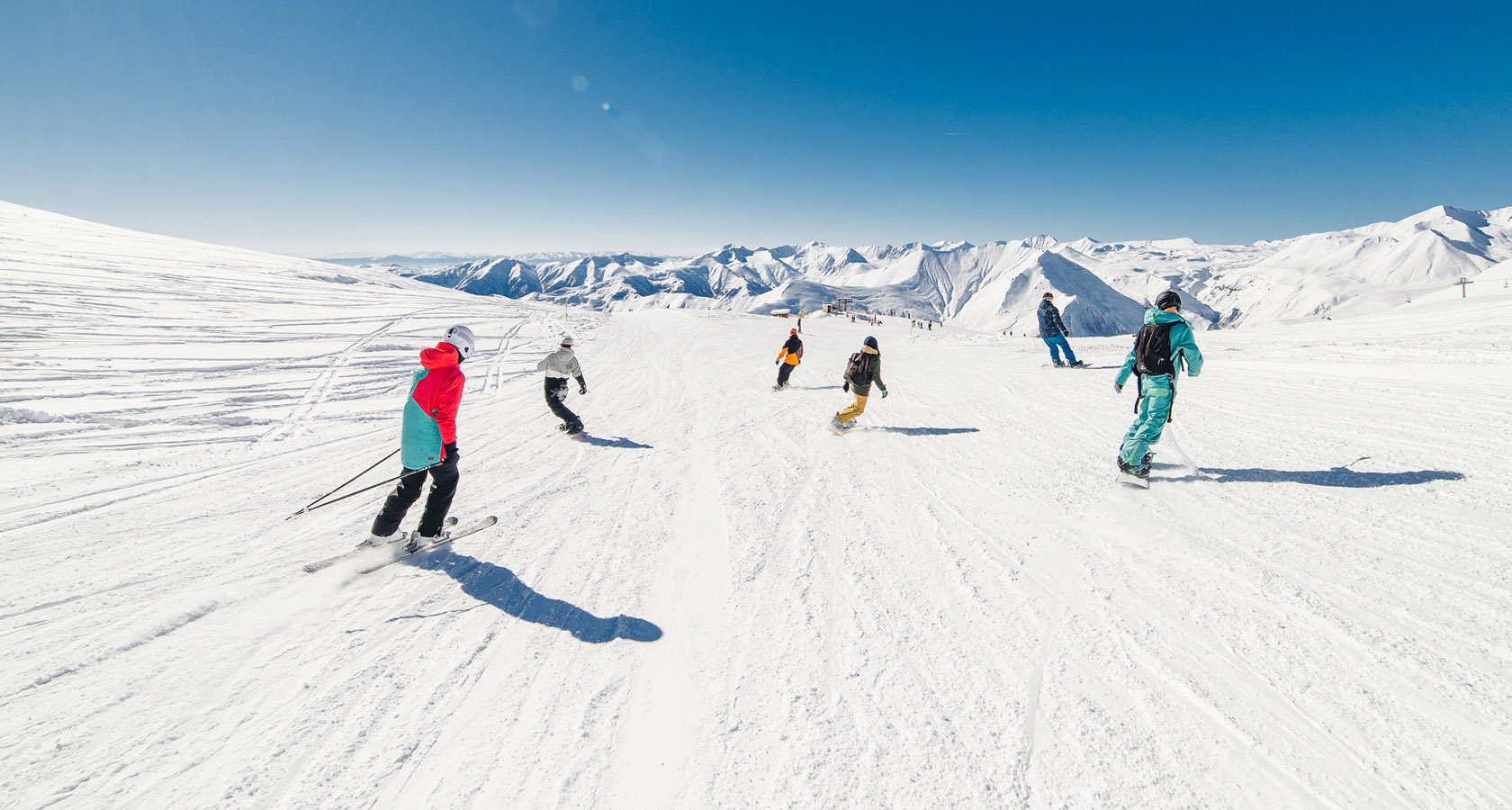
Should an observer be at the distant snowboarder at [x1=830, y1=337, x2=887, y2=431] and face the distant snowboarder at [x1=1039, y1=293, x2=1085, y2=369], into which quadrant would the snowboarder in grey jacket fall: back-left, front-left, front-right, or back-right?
back-left

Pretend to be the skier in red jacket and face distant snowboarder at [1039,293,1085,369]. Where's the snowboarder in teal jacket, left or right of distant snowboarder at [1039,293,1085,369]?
right

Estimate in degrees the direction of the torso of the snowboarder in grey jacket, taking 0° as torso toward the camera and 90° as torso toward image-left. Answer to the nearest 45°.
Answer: approximately 180°

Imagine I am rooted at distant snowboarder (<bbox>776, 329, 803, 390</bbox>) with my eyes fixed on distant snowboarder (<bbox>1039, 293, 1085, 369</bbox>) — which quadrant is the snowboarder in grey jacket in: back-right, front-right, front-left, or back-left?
back-right

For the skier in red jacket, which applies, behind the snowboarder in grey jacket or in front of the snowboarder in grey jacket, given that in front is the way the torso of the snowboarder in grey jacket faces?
behind

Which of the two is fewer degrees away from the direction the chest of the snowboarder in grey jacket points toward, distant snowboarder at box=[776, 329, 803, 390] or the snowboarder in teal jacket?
the distant snowboarder

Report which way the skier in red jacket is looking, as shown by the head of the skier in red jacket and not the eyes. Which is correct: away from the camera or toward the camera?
away from the camera

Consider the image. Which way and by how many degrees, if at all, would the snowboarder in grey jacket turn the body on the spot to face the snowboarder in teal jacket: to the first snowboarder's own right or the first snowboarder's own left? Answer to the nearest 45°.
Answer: approximately 135° to the first snowboarder's own right

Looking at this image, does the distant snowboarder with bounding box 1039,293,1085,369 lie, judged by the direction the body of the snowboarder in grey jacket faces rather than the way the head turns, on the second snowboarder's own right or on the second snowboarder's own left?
on the second snowboarder's own right
